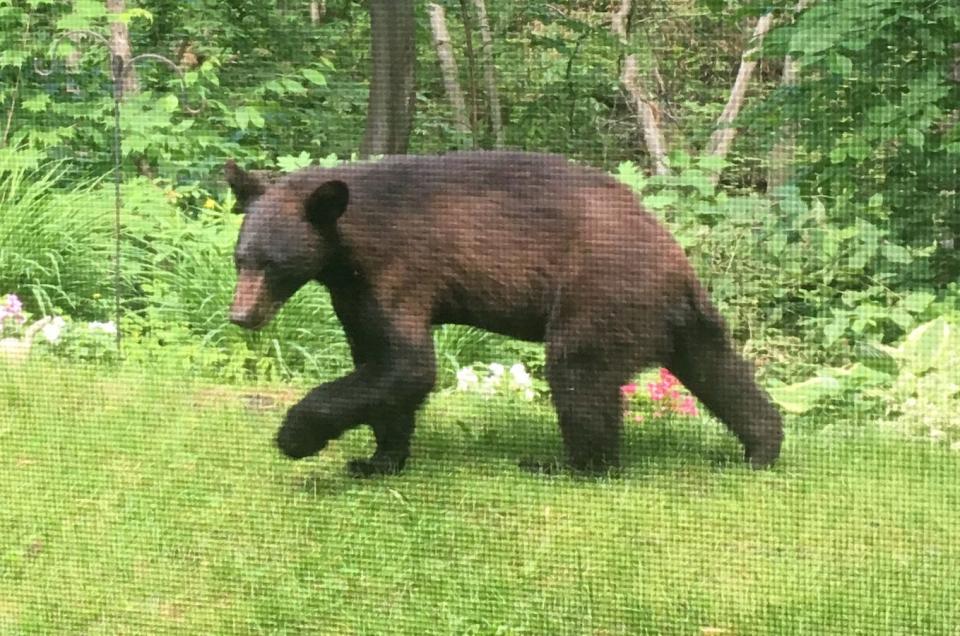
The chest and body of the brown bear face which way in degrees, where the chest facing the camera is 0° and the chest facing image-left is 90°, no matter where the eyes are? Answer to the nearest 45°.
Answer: approximately 90°

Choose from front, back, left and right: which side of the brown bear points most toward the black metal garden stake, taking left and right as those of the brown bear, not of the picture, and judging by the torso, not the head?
front

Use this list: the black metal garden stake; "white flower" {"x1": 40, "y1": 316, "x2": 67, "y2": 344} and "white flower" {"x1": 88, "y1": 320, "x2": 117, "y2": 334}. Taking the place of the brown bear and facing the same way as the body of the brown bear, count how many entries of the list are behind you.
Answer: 0
